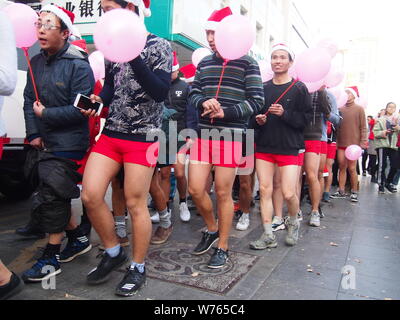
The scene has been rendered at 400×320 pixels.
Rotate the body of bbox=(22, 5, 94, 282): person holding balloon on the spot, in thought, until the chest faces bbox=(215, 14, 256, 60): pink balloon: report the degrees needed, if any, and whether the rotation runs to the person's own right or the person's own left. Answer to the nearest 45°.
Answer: approximately 135° to the person's own left

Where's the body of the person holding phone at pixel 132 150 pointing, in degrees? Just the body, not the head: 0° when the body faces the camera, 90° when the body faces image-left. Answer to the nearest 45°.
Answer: approximately 45°

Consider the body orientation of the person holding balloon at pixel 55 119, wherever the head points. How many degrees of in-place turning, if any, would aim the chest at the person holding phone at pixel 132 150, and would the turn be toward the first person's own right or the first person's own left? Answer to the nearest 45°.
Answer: approximately 90° to the first person's own left

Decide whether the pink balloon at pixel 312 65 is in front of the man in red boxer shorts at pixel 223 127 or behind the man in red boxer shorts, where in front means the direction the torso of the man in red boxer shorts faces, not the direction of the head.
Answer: behind

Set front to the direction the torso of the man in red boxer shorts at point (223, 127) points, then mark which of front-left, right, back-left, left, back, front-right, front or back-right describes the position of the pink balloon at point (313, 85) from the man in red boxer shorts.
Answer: back

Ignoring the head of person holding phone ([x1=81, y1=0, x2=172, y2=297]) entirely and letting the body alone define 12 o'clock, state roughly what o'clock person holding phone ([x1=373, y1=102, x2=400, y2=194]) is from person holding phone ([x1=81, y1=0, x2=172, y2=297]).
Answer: person holding phone ([x1=373, y1=102, x2=400, y2=194]) is roughly at 6 o'clock from person holding phone ([x1=81, y1=0, x2=172, y2=297]).

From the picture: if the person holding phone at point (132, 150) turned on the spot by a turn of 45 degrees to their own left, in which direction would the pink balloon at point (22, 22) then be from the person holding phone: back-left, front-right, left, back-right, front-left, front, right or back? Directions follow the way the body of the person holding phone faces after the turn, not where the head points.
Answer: back-right

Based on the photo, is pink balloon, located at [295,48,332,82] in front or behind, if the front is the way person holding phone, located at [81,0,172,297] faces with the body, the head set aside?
behind

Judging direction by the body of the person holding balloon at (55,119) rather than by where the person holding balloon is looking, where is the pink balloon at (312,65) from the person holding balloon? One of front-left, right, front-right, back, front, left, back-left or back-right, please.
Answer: back-left
